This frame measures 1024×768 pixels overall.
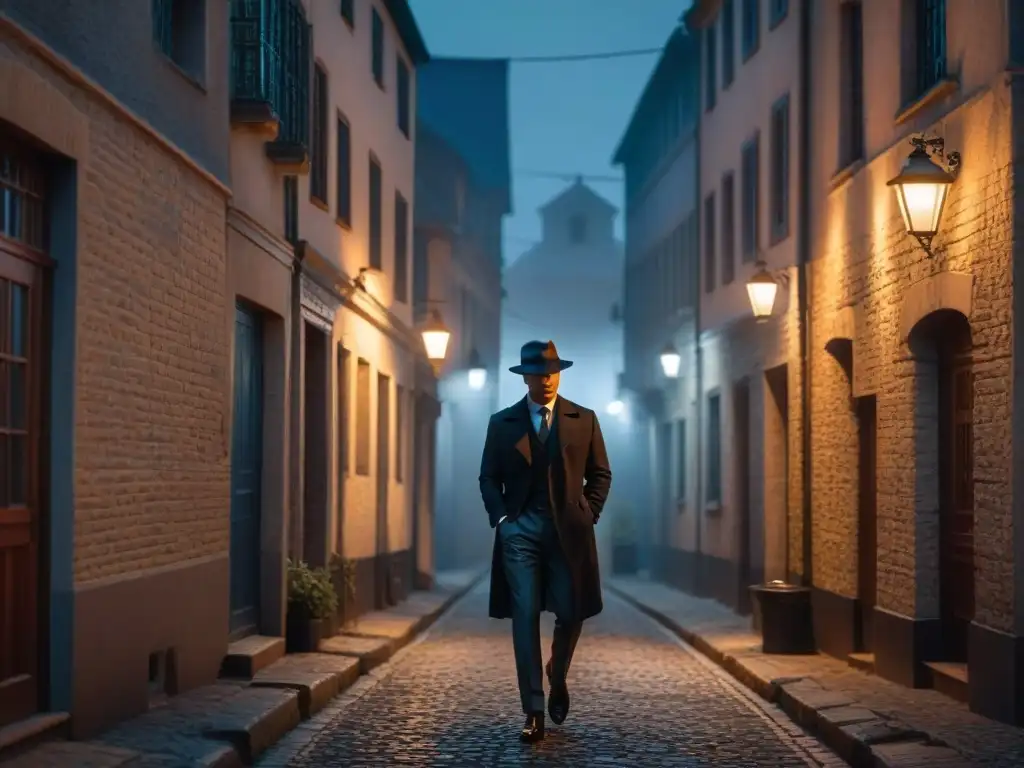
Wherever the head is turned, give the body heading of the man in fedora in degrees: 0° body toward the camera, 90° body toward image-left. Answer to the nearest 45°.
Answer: approximately 0°

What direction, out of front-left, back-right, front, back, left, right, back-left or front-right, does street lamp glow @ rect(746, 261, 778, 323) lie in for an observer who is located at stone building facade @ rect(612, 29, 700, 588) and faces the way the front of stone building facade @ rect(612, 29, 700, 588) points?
left

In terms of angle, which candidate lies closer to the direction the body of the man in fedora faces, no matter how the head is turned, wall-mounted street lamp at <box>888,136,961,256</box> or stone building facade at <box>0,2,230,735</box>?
the stone building facade

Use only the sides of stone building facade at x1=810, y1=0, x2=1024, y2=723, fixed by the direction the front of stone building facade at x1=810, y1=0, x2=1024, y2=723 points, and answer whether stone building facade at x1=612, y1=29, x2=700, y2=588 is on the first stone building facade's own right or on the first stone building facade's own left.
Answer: on the first stone building facade's own right

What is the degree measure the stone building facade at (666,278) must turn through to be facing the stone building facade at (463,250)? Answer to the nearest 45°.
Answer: approximately 45° to its right

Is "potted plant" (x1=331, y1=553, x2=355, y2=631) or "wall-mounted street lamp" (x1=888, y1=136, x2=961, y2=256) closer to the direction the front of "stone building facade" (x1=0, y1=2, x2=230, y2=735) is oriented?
the wall-mounted street lamp

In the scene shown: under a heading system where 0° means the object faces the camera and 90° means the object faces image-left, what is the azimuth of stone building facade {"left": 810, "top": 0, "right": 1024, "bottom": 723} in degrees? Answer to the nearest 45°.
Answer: approximately 45°

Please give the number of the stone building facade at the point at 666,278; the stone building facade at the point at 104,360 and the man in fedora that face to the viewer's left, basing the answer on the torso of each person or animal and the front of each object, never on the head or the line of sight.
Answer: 1

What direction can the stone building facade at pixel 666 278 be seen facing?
to the viewer's left

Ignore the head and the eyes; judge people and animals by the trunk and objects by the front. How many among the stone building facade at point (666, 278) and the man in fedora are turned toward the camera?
1
